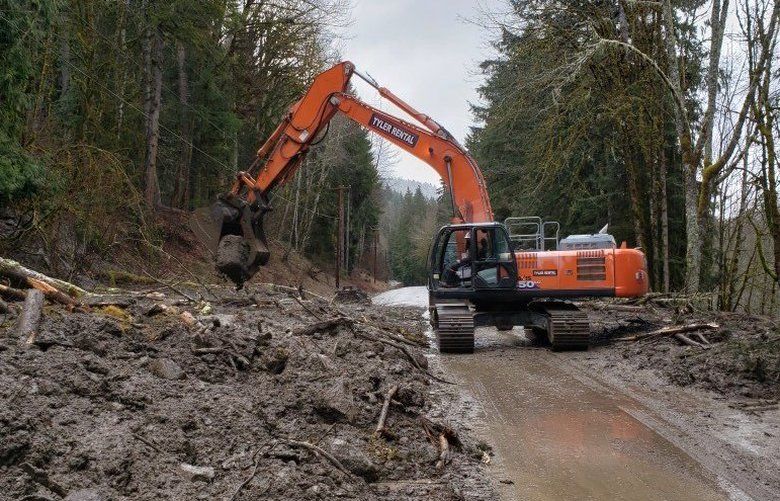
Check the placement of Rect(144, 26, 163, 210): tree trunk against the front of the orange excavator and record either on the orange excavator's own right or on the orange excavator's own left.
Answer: on the orange excavator's own right

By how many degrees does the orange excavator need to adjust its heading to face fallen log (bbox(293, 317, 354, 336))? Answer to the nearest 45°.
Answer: approximately 45° to its left

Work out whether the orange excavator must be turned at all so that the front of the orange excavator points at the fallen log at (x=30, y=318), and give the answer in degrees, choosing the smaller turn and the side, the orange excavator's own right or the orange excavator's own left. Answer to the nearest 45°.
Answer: approximately 45° to the orange excavator's own left

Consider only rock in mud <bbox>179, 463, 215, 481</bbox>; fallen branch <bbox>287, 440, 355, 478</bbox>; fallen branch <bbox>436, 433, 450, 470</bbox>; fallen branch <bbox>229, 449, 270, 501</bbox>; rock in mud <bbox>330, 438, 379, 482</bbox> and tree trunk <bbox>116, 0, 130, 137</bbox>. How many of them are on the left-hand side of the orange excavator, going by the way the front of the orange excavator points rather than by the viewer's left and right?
5

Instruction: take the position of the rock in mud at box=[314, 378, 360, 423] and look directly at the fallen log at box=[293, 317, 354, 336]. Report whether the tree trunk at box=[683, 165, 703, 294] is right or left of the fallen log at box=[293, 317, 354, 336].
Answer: right

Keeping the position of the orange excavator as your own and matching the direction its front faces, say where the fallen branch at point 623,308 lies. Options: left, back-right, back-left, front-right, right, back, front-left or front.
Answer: back-right

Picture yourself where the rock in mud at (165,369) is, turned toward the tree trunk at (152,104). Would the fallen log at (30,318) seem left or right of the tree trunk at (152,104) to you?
left

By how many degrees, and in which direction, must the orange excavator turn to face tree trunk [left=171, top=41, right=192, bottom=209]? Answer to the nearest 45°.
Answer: approximately 45° to its right

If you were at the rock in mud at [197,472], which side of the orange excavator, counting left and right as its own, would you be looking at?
left

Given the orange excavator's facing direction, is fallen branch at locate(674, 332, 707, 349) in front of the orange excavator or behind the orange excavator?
behind

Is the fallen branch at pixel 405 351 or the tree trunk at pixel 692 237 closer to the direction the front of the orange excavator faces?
the fallen branch

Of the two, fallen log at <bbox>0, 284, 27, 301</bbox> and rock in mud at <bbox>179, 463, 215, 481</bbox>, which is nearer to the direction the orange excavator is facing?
the fallen log

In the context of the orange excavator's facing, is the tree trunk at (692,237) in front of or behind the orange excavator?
behind

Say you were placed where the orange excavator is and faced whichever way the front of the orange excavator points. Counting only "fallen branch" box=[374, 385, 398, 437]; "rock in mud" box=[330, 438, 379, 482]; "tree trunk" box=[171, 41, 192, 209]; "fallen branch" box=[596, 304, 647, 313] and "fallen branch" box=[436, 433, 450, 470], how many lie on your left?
3

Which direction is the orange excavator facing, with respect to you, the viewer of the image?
facing to the left of the viewer

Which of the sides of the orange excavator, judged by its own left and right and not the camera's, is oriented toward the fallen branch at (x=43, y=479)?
left
